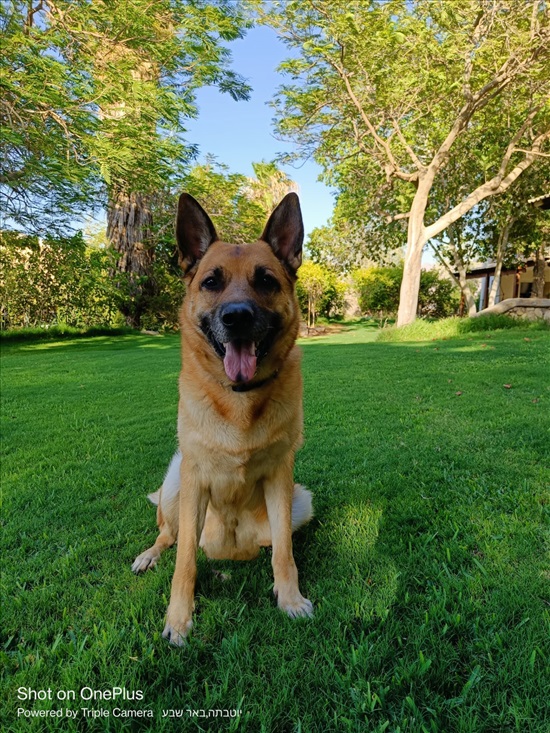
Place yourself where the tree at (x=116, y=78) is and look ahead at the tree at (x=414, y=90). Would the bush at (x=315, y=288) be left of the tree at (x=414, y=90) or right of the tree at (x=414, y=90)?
left

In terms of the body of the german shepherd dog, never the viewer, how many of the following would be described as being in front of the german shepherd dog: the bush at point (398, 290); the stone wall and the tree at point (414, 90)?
0

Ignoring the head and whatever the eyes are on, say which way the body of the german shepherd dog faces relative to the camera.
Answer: toward the camera

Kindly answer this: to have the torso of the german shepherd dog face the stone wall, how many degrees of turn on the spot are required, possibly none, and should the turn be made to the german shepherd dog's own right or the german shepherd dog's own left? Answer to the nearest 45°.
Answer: approximately 135° to the german shepherd dog's own left

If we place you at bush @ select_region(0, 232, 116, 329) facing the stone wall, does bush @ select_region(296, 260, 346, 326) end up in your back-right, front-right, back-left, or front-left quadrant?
front-left

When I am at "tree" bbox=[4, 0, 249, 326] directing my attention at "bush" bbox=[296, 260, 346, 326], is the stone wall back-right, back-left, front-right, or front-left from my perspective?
front-right

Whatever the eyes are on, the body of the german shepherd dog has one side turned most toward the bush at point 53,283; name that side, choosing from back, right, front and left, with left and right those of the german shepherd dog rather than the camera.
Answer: back

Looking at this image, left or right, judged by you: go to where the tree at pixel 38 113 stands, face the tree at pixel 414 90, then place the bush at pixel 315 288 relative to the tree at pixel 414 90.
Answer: left

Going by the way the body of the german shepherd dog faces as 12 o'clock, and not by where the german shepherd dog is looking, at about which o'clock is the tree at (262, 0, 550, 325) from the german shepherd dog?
The tree is roughly at 7 o'clock from the german shepherd dog.

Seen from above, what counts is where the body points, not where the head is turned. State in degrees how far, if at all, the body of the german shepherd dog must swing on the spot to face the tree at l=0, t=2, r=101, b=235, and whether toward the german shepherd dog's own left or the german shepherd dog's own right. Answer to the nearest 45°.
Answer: approximately 135° to the german shepherd dog's own right

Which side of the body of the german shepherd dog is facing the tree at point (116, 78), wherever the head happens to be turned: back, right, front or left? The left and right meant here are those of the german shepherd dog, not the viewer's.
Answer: back
